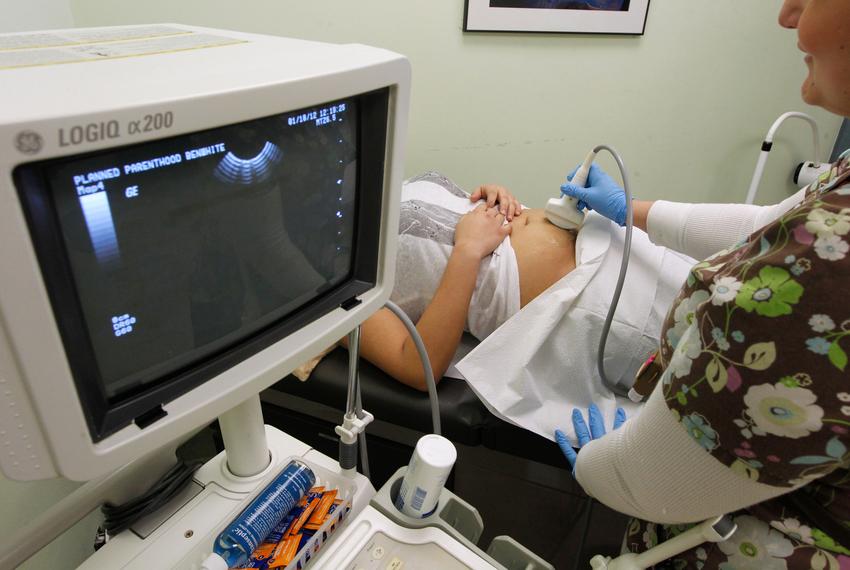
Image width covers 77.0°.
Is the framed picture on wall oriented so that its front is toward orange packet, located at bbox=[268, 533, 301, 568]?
yes

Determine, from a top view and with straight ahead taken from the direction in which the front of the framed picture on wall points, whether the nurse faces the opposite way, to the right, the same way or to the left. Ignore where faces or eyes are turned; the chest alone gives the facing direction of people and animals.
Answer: to the right

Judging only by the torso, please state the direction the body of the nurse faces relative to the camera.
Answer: to the viewer's left

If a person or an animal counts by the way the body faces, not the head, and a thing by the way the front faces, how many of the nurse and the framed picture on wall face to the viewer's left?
1

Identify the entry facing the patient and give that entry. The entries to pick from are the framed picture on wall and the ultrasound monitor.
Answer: the framed picture on wall

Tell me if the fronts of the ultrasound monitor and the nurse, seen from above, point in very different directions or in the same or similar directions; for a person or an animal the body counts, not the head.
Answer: very different directions

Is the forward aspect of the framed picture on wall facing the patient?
yes
